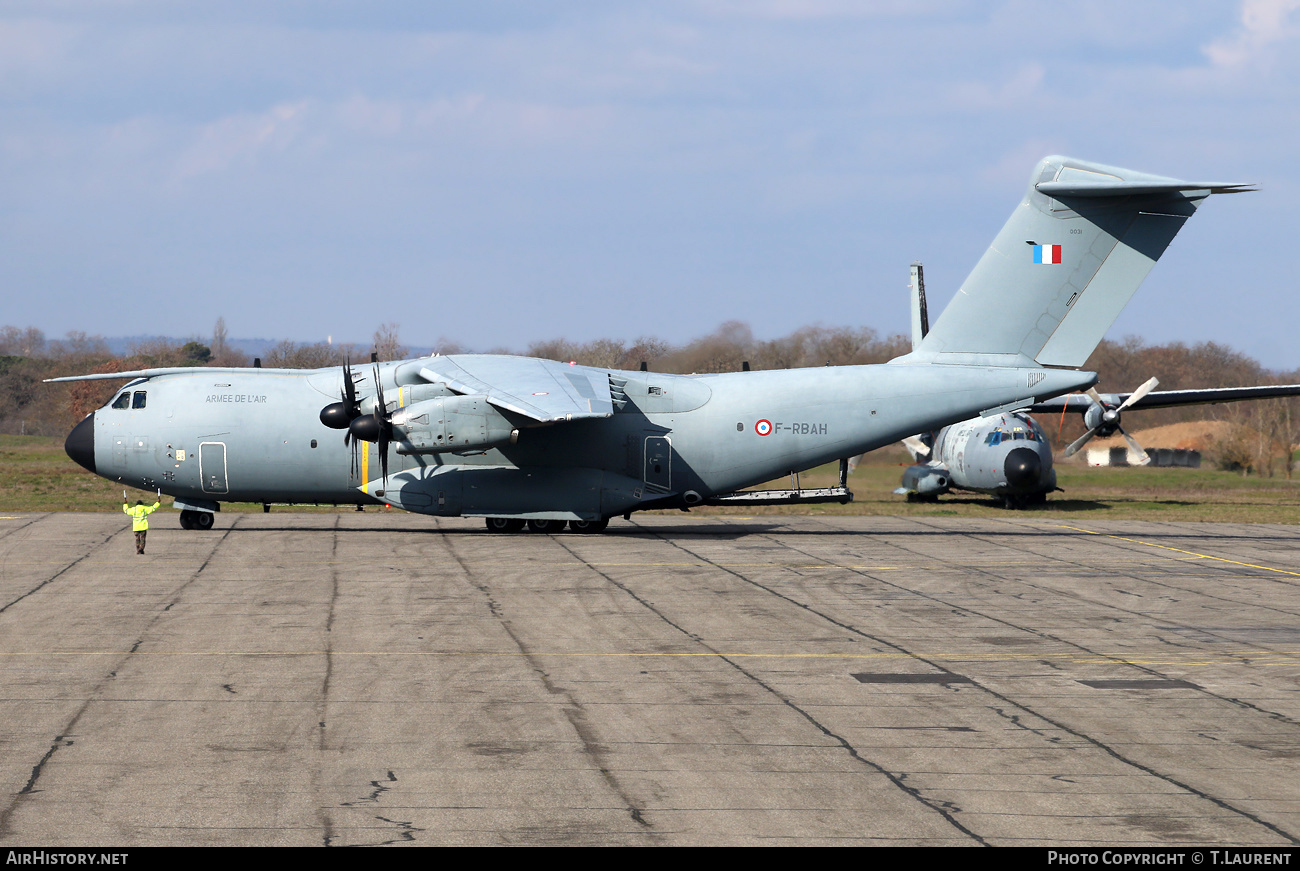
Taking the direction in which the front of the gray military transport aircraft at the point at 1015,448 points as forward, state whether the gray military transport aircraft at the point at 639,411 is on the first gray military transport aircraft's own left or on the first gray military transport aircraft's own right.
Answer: on the first gray military transport aircraft's own right

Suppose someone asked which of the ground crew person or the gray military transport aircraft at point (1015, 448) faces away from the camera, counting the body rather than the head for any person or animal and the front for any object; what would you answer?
the ground crew person

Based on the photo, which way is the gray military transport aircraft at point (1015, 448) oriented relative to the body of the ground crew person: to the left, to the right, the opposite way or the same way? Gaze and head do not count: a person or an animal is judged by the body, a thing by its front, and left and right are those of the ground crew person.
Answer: the opposite way

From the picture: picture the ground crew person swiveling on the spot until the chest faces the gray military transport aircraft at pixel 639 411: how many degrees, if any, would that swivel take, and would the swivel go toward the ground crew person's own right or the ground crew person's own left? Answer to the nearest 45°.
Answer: approximately 90° to the ground crew person's own right

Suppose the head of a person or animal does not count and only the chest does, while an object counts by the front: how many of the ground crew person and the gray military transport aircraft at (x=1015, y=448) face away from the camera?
1

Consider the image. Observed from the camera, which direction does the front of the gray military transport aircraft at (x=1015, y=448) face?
facing the viewer and to the right of the viewer

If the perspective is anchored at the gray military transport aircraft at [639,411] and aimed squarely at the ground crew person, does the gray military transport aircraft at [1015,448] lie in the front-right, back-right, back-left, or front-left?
back-right

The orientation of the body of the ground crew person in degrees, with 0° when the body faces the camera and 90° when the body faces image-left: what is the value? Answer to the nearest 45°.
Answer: approximately 180°

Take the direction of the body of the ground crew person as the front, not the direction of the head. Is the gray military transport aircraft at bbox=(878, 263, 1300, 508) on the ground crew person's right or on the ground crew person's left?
on the ground crew person's right

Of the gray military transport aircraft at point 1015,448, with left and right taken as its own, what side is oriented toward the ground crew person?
front
